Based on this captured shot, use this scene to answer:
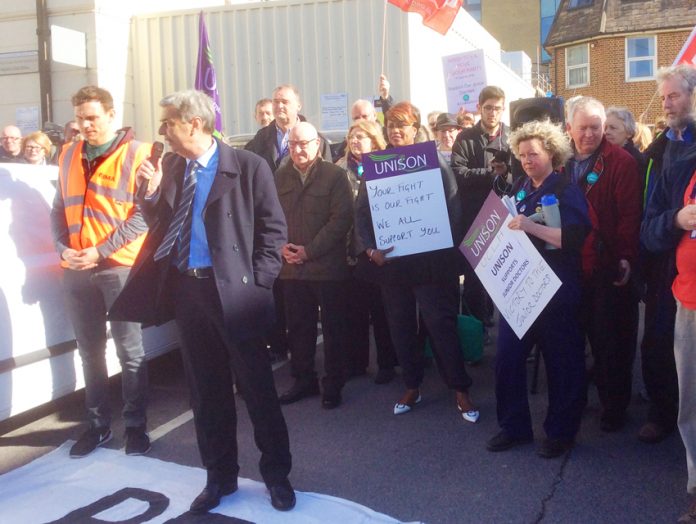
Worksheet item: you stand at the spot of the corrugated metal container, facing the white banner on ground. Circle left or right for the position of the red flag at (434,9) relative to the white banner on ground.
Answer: left

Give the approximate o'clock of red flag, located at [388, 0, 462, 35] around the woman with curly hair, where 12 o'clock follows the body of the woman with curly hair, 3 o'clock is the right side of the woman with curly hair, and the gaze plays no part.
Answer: The red flag is roughly at 4 o'clock from the woman with curly hair.

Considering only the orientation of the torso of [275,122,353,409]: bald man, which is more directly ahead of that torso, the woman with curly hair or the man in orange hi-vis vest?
the man in orange hi-vis vest

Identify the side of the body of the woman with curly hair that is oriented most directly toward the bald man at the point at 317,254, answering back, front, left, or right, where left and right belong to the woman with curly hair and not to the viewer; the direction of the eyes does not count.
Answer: right

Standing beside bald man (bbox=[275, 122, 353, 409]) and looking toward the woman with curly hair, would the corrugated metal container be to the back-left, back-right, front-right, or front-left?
back-left

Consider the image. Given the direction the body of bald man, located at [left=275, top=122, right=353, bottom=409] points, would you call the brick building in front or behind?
behind

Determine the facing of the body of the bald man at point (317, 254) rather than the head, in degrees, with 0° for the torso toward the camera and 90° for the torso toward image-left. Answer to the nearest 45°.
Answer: approximately 45°

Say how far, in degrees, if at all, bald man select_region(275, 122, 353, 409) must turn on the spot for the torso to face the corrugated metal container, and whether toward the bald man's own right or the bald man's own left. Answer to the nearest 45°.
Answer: approximately 135° to the bald man's own right

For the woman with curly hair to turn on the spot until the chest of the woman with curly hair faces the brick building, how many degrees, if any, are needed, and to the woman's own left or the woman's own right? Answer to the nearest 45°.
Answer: approximately 135° to the woman's own right
